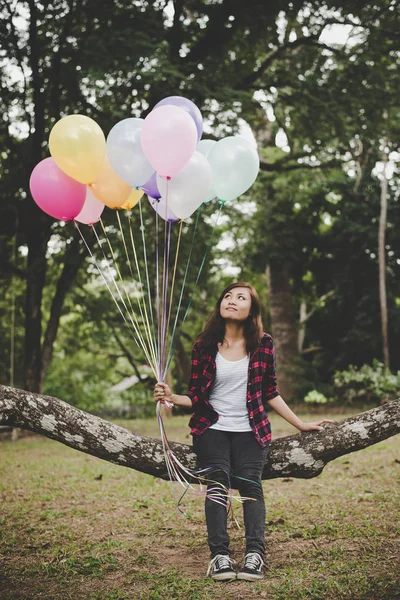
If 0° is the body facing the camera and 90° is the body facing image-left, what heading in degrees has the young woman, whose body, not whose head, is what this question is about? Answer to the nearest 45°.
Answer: approximately 0°

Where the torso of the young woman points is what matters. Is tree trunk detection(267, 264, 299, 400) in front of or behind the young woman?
behind
